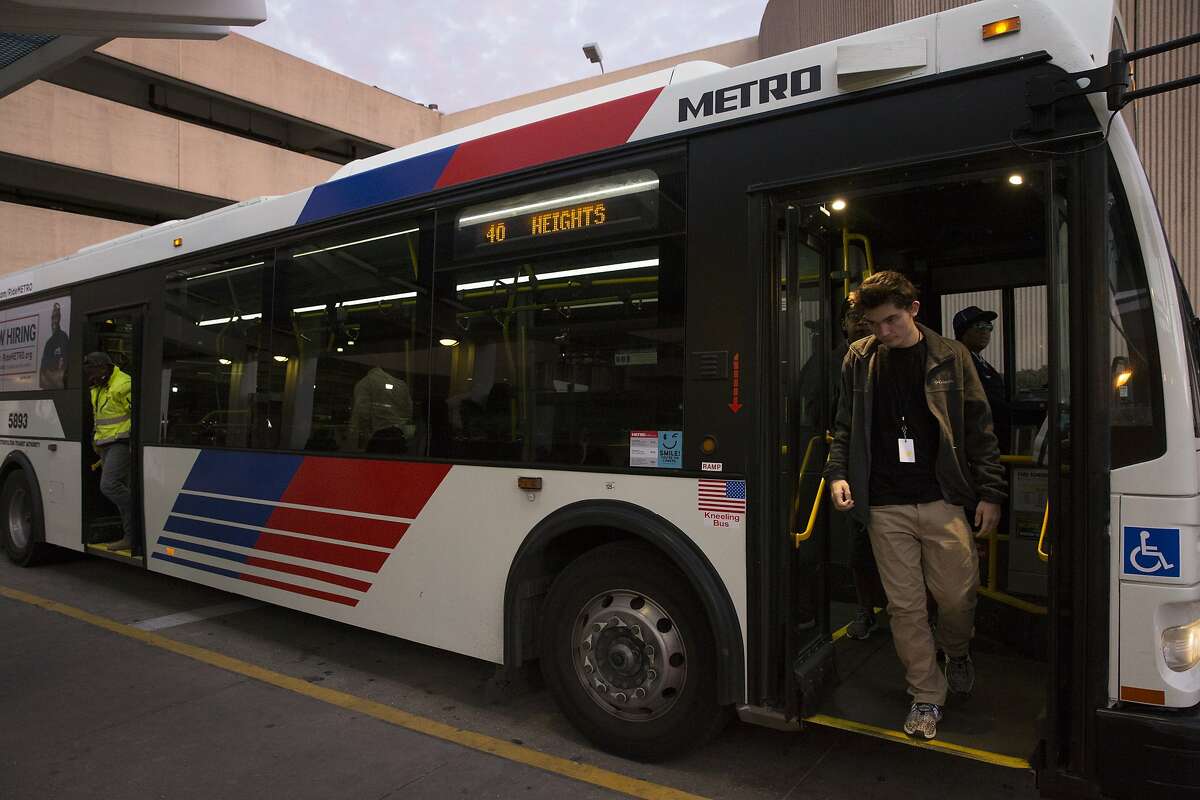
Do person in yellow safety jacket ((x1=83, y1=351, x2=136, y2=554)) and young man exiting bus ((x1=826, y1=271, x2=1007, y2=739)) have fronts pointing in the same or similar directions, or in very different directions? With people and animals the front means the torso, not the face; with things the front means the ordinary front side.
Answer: same or similar directions

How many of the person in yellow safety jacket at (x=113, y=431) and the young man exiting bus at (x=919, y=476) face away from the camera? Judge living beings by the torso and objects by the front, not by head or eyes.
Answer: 0

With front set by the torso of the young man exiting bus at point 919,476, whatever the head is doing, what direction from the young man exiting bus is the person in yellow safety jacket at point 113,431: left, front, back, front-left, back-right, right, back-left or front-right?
right

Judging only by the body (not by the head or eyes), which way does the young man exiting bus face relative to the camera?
toward the camera

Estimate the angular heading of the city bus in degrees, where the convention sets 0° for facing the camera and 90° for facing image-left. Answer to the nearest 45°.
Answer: approximately 315°
